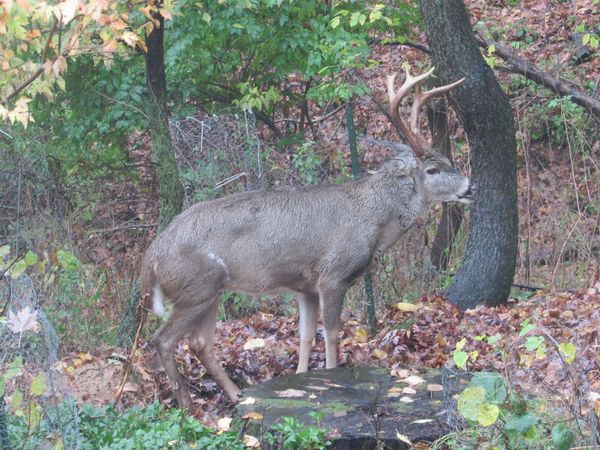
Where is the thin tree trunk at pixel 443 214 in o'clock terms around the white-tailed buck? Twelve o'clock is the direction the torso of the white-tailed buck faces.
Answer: The thin tree trunk is roughly at 10 o'clock from the white-tailed buck.

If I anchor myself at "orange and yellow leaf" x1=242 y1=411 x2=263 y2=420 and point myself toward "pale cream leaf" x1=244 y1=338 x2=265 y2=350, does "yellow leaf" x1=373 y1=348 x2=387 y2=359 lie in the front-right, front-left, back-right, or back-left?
front-right

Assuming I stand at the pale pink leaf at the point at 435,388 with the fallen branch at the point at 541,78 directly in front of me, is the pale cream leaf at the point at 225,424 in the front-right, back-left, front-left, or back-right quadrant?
back-left

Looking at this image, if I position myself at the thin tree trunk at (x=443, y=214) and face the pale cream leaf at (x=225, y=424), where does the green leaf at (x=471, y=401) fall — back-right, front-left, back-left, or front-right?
front-left

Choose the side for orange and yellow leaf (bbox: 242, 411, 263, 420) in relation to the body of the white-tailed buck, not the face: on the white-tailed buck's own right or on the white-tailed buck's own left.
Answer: on the white-tailed buck's own right

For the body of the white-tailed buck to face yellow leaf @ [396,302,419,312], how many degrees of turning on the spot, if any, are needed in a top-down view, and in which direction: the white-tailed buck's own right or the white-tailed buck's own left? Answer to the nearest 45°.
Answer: approximately 45° to the white-tailed buck's own left

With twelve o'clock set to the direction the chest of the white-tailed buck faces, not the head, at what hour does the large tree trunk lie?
The large tree trunk is roughly at 11 o'clock from the white-tailed buck.

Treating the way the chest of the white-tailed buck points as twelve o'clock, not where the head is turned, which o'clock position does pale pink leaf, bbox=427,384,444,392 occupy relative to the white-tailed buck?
The pale pink leaf is roughly at 2 o'clock from the white-tailed buck.

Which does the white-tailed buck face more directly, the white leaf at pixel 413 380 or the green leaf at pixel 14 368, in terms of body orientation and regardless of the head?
the white leaf

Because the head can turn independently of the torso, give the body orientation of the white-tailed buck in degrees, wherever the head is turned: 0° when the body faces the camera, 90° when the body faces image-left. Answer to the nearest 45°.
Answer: approximately 270°

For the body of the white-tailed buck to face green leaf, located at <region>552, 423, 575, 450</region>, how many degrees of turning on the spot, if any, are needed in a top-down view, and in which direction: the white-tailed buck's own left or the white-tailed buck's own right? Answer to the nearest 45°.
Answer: approximately 90° to the white-tailed buck's own right

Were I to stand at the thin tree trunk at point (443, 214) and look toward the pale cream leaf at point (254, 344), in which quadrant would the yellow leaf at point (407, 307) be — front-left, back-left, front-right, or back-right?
front-left
